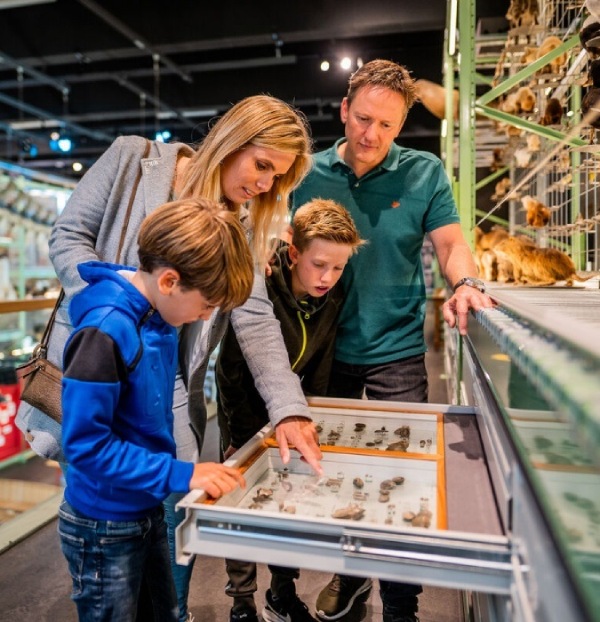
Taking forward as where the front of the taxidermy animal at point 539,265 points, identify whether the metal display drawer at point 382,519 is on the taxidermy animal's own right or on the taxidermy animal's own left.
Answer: on the taxidermy animal's own left

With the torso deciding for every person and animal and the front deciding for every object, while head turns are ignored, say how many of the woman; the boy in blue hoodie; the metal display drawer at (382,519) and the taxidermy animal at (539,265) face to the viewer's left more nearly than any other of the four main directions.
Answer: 2

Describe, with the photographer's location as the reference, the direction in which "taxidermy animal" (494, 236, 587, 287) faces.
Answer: facing to the left of the viewer

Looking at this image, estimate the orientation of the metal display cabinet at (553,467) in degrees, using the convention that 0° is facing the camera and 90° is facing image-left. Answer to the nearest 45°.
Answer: approximately 90°

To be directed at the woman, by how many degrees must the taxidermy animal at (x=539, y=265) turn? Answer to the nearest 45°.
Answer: approximately 45° to its left
